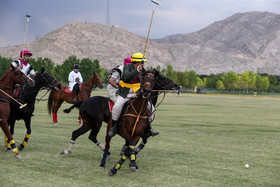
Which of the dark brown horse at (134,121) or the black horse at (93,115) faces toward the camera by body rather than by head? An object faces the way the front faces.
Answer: the dark brown horse

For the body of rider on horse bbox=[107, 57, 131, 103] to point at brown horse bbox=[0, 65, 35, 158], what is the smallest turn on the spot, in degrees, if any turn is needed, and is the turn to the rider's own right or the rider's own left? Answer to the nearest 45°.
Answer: approximately 180°

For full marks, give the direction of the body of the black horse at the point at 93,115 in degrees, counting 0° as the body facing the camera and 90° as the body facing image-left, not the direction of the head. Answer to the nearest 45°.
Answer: approximately 270°

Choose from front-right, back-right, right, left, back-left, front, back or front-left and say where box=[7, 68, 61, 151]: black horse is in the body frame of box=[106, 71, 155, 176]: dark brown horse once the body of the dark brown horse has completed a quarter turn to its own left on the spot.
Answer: back-left

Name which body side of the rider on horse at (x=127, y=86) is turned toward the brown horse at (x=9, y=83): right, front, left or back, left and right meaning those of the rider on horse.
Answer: back

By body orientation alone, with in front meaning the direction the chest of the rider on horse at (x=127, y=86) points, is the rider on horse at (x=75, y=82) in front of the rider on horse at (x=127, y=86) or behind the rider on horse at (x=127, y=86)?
behind

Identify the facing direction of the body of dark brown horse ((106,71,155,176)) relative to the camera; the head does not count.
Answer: toward the camera

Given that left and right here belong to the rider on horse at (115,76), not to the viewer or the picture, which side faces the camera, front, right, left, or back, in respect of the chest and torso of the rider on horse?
right

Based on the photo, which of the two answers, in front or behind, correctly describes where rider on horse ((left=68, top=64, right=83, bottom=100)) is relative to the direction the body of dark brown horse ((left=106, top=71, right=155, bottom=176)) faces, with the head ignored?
behind

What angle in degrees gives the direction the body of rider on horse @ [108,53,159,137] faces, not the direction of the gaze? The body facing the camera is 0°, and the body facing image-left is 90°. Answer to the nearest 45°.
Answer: approximately 315°
